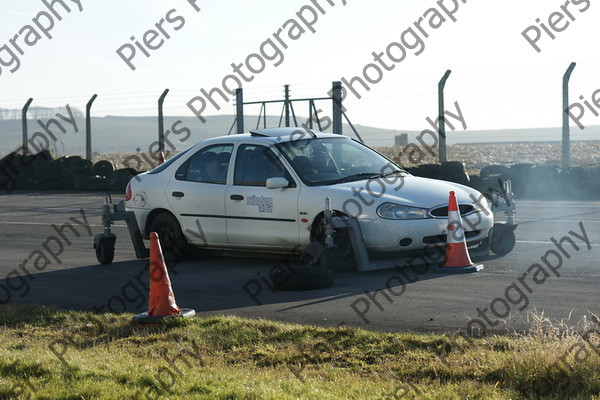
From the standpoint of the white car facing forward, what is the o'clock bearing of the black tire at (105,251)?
The black tire is roughly at 5 o'clock from the white car.

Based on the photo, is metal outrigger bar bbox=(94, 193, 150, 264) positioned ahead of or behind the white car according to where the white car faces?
behind

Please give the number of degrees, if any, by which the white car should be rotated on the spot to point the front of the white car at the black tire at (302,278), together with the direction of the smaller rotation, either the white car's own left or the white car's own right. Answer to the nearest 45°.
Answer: approximately 45° to the white car's own right

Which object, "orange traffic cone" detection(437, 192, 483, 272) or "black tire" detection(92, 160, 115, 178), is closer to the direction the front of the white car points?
the orange traffic cone

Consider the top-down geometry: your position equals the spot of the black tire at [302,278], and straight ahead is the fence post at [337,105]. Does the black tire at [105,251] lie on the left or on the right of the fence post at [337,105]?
left

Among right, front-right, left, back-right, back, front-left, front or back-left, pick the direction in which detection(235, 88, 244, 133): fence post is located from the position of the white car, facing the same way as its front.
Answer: back-left

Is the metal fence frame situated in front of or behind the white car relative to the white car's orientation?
behind

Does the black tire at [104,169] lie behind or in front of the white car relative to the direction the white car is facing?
behind

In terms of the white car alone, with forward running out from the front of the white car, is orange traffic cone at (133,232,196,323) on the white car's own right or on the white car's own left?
on the white car's own right

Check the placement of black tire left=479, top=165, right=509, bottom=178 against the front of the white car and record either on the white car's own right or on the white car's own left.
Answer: on the white car's own left

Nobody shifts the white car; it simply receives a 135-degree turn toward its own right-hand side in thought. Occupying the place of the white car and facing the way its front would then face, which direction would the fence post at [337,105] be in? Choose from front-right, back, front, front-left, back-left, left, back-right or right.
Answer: right
